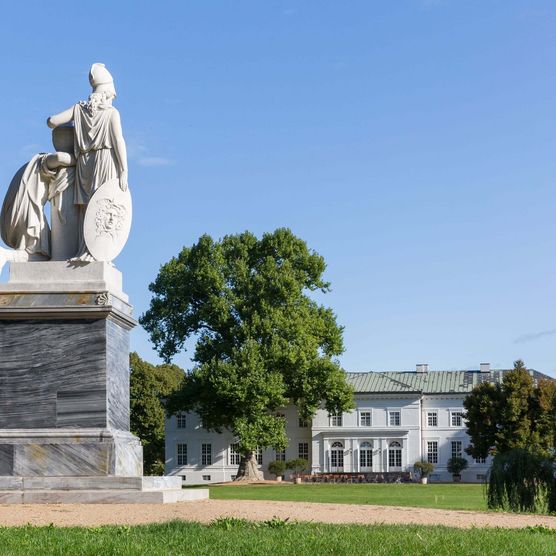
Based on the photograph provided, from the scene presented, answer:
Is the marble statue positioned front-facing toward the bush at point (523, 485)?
no
